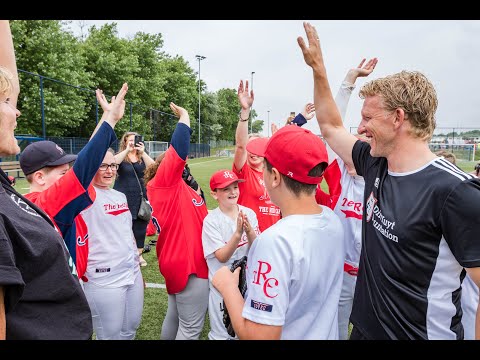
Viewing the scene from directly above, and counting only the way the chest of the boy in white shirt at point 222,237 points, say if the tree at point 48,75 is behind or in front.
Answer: behind

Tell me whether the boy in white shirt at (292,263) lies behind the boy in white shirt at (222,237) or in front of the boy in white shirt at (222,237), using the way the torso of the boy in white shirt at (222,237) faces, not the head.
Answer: in front

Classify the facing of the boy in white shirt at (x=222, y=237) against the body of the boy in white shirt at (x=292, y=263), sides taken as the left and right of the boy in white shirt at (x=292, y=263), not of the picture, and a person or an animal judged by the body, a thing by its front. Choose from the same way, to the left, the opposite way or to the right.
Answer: the opposite way

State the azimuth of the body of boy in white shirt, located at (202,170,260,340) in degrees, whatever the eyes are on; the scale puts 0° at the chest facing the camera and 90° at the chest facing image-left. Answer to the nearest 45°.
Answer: approximately 315°

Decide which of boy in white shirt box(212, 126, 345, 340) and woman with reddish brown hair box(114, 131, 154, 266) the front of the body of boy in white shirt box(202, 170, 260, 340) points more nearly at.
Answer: the boy in white shirt

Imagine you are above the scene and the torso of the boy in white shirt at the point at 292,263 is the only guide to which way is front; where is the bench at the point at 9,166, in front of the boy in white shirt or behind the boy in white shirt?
in front

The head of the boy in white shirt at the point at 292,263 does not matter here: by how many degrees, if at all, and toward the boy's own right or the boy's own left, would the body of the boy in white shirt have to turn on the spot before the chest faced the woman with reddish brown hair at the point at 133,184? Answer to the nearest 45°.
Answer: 0° — they already face them

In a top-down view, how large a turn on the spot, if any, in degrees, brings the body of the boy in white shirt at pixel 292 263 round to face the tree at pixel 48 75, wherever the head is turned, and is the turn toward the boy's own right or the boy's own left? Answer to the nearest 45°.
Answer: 0° — they already face it

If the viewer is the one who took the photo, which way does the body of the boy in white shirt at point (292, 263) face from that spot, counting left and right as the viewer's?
facing away from the viewer and to the left of the viewer

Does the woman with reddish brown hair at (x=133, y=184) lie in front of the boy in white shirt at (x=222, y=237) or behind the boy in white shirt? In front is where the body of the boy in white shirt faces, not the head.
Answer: behind
